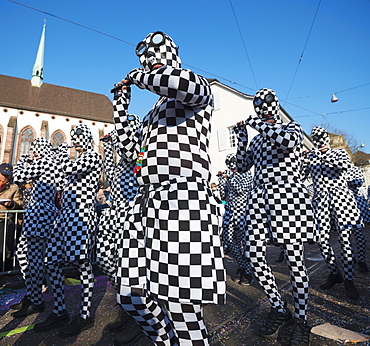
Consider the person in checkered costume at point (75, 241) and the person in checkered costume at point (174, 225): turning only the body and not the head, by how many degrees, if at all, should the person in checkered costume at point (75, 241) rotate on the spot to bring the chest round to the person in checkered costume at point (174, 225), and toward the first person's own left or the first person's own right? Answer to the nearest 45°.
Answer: approximately 45° to the first person's own left

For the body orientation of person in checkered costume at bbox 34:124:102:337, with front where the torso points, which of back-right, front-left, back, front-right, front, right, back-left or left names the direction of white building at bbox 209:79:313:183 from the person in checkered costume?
back

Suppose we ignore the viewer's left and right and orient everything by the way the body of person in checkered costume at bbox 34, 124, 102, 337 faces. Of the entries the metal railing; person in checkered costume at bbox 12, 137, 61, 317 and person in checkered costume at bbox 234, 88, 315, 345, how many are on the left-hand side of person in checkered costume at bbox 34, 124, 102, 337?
1

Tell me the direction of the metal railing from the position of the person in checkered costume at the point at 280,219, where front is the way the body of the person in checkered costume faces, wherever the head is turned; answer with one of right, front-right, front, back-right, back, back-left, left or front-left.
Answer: front-right

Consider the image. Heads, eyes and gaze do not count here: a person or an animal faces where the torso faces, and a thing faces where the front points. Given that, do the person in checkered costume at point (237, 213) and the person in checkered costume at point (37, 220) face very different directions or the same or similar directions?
same or similar directions

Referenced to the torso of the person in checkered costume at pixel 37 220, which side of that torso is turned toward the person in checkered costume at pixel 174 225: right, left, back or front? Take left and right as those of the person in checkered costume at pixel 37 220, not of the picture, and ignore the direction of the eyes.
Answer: left

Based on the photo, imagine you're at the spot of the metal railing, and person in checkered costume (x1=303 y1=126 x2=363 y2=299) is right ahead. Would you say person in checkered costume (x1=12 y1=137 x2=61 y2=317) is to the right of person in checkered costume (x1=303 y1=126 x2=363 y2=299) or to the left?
right

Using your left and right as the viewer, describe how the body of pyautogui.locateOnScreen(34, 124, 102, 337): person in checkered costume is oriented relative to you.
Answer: facing the viewer and to the left of the viewer

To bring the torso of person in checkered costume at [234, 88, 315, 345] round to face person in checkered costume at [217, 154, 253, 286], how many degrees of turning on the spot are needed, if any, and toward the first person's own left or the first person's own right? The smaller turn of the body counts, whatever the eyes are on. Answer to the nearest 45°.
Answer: approximately 135° to the first person's own right

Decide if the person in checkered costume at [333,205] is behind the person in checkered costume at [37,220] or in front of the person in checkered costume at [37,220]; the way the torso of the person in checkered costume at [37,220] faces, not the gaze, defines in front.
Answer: behind

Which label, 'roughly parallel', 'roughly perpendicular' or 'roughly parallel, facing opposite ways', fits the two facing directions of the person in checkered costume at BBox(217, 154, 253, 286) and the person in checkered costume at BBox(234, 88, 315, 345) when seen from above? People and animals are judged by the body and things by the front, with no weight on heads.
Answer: roughly parallel

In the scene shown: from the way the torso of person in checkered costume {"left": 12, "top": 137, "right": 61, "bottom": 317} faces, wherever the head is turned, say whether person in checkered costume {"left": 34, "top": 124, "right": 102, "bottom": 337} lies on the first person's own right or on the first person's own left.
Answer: on the first person's own left
